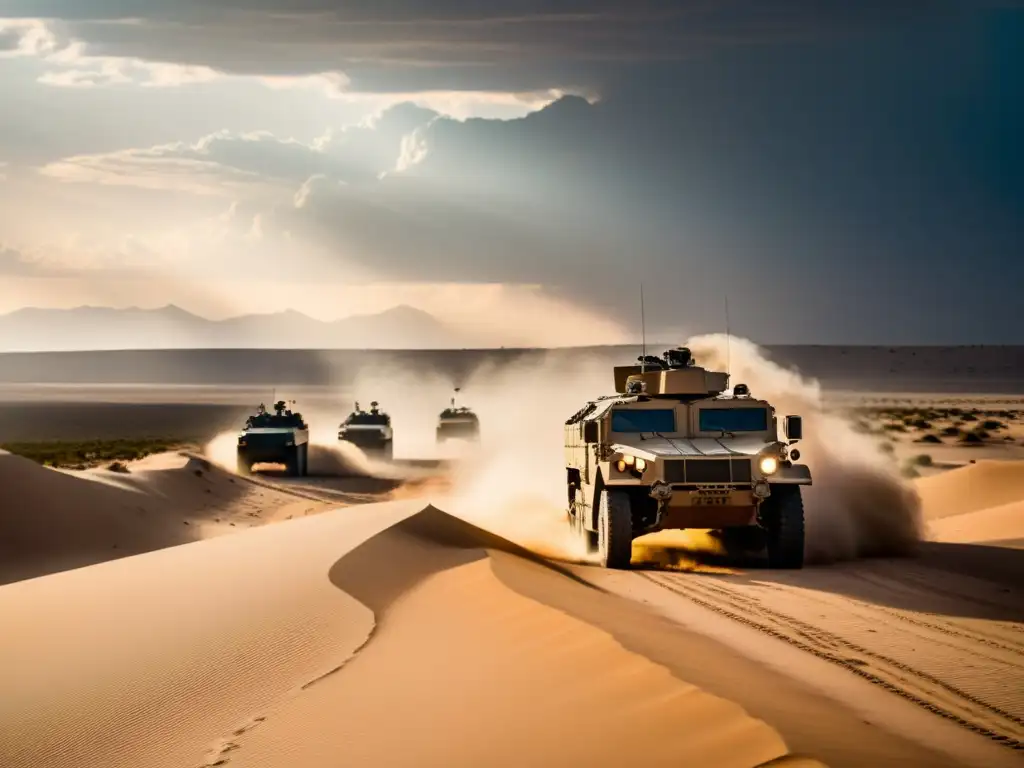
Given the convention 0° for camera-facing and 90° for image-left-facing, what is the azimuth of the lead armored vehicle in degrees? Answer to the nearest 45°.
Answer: approximately 0°

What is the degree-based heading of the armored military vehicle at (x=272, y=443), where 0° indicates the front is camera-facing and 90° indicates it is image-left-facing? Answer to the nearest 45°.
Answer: approximately 0°

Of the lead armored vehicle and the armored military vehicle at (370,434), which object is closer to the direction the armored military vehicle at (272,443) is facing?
the lead armored vehicle

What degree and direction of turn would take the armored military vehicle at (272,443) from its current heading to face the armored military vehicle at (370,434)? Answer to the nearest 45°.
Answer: approximately 135° to its left

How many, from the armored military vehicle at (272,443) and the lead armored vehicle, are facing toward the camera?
2

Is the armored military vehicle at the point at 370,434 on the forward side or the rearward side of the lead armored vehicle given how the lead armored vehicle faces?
on the rearward side
